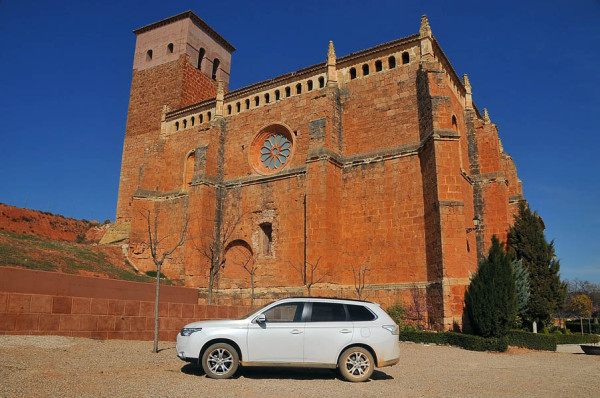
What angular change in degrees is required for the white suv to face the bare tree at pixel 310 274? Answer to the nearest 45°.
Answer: approximately 90° to its right

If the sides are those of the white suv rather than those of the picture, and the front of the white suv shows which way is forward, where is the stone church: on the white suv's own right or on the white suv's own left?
on the white suv's own right

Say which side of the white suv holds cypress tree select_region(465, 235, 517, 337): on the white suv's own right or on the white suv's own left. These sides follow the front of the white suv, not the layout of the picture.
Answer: on the white suv's own right

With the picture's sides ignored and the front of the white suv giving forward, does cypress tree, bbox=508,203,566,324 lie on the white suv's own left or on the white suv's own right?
on the white suv's own right

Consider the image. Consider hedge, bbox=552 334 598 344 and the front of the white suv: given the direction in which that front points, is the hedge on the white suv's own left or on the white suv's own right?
on the white suv's own right

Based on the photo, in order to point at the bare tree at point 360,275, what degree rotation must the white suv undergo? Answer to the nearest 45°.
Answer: approximately 90° to its right

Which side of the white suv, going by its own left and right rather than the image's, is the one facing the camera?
left

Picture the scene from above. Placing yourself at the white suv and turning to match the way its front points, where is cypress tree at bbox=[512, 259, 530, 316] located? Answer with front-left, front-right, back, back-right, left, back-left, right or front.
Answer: back-right

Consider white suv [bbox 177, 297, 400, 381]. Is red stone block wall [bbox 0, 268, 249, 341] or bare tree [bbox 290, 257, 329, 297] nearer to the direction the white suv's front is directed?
the red stone block wall

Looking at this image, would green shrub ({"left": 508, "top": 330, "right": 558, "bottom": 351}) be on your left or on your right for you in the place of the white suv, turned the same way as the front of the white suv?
on your right

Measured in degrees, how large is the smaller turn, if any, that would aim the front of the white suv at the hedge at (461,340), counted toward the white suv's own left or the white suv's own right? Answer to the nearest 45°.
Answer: approximately 135° to the white suv's own right
